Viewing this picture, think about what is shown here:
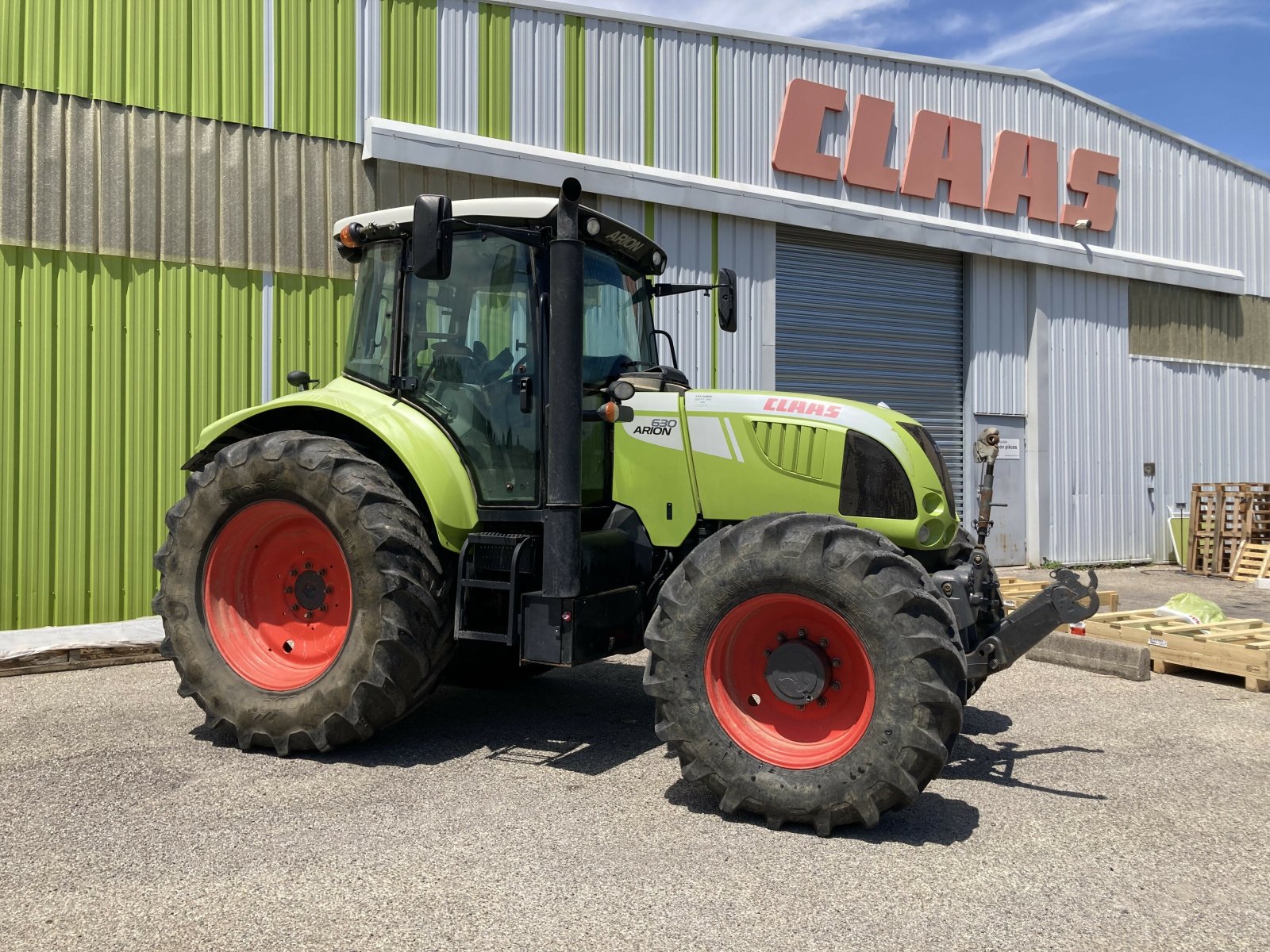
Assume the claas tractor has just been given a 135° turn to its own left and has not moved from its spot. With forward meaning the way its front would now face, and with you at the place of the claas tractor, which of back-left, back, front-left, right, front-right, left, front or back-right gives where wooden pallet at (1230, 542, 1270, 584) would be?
front-right

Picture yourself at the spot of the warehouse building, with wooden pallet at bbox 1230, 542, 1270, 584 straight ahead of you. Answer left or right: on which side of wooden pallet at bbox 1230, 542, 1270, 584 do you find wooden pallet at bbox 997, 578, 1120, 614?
right

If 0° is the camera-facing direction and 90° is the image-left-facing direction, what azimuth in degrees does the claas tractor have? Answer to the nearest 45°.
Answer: approximately 315°

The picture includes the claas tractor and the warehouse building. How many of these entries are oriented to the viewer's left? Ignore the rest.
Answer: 0
